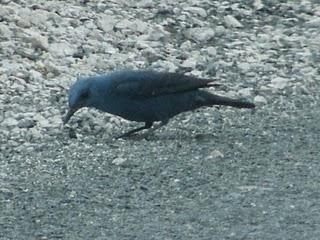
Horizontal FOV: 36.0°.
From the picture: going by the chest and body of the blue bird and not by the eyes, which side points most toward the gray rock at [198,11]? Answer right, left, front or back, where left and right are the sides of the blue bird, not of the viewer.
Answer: right

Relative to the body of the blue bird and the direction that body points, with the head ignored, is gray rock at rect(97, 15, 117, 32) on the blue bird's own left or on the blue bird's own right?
on the blue bird's own right

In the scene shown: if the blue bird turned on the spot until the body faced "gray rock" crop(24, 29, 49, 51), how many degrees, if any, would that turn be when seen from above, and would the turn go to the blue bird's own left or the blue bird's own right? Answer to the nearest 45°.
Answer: approximately 45° to the blue bird's own right

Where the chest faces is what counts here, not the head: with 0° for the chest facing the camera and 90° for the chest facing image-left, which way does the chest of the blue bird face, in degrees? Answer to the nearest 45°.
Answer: approximately 90°

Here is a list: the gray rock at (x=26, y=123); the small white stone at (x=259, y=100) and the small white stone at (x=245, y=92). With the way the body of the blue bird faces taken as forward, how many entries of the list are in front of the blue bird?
1

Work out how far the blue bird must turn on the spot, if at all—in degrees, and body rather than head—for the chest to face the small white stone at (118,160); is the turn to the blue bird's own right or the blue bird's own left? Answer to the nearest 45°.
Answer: approximately 90° to the blue bird's own left

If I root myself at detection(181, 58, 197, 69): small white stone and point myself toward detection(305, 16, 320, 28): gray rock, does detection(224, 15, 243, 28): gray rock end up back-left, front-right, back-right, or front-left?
front-left

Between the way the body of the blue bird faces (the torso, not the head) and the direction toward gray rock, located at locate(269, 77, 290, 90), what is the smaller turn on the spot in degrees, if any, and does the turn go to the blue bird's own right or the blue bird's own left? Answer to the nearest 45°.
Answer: approximately 135° to the blue bird's own right

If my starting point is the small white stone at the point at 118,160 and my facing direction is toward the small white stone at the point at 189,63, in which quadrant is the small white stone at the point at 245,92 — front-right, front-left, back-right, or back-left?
front-right

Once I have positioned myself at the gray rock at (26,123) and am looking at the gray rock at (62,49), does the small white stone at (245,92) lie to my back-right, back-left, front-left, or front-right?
front-right

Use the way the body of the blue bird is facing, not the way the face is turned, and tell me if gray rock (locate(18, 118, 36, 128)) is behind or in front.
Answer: in front

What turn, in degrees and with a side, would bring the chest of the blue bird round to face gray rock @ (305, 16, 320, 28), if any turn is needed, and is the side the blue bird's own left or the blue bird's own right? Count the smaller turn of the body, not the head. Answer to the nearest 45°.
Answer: approximately 135° to the blue bird's own right
